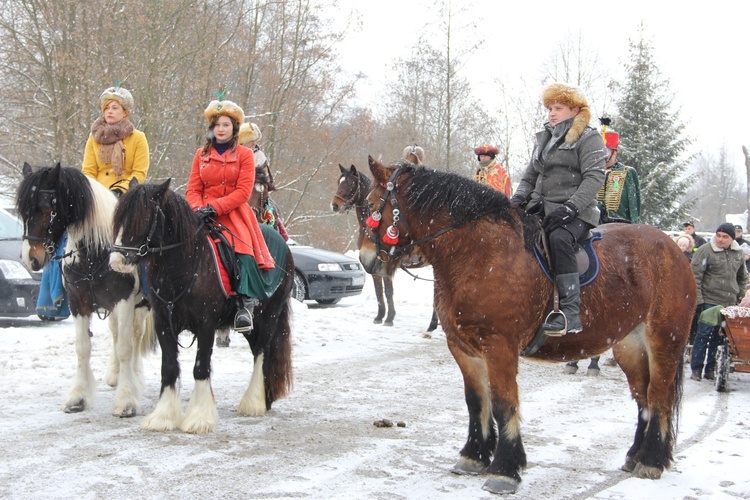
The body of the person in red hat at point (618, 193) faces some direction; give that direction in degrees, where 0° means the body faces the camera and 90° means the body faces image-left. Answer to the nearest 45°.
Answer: approximately 45°

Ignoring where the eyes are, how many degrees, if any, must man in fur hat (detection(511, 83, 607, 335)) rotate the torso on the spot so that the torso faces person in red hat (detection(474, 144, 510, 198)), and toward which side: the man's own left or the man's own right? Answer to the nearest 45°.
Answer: approximately 135° to the man's own right

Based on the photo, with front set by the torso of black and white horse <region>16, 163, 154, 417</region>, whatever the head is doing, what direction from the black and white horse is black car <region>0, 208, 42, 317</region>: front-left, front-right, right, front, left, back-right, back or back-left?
back-right

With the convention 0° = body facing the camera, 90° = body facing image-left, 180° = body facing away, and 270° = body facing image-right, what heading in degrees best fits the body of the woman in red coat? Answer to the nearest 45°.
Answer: approximately 45°

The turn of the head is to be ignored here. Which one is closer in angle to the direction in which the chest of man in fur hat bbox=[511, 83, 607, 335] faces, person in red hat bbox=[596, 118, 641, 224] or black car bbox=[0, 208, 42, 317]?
the black car

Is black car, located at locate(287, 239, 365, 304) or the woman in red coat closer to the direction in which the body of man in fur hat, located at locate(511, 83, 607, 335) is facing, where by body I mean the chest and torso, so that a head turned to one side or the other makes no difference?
the woman in red coat

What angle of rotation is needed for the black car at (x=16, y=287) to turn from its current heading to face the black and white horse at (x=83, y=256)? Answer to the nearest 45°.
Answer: approximately 45° to its right

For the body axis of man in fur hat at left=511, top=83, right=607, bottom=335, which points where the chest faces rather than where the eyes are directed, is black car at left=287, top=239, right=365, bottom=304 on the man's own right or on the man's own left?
on the man's own right
